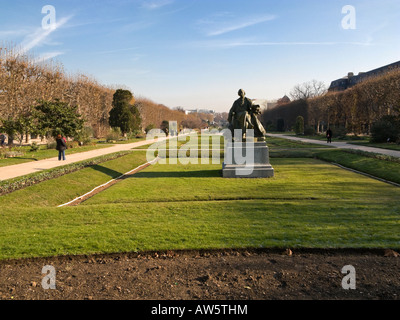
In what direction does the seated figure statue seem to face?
toward the camera
